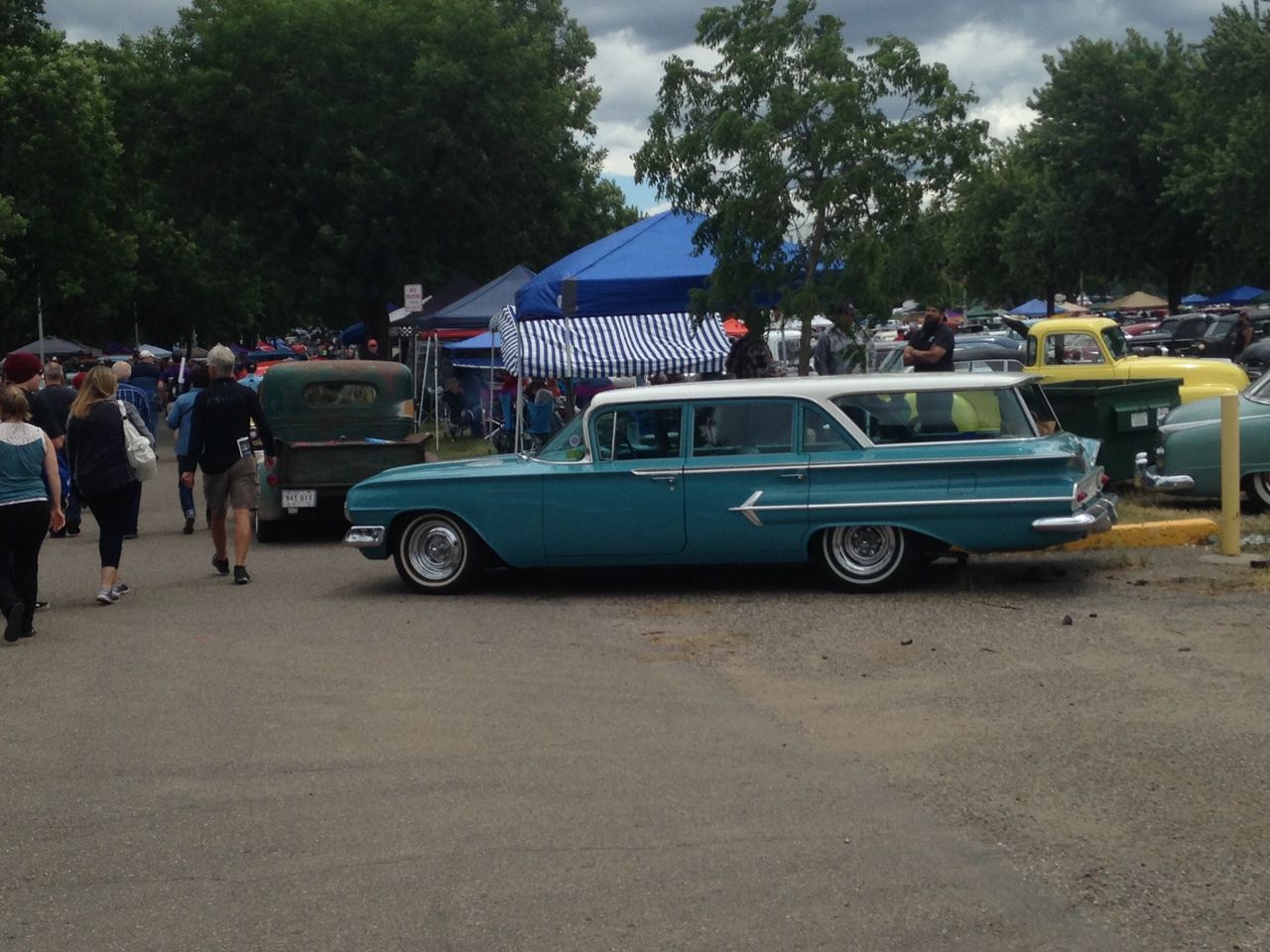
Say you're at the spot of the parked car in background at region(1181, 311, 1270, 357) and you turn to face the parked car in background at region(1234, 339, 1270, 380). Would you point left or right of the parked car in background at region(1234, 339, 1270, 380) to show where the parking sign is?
right

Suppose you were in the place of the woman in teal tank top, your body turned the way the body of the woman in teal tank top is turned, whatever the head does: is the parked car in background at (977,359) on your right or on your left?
on your right

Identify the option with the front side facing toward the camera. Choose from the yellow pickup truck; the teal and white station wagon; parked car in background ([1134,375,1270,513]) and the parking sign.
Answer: the parking sign

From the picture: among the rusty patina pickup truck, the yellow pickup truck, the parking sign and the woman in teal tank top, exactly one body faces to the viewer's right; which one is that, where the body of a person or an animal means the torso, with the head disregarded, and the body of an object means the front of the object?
the yellow pickup truck

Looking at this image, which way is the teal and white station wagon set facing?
to the viewer's left

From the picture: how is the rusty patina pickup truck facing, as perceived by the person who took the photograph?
facing away from the viewer

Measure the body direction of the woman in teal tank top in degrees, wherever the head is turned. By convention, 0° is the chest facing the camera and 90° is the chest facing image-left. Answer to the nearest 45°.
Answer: approximately 180°

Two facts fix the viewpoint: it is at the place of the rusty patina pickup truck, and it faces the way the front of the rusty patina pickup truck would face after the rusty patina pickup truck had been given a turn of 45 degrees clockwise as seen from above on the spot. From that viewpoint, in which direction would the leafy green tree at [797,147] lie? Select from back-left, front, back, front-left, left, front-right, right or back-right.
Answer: front-right

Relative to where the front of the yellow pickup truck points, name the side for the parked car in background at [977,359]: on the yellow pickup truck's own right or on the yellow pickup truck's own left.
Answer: on the yellow pickup truck's own left

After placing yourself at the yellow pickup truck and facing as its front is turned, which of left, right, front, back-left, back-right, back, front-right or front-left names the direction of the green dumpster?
right

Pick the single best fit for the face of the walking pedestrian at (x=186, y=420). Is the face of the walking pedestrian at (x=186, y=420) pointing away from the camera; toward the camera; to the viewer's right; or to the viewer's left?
away from the camera

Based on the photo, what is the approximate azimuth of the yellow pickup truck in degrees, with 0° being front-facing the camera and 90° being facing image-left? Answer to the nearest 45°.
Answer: approximately 270°
